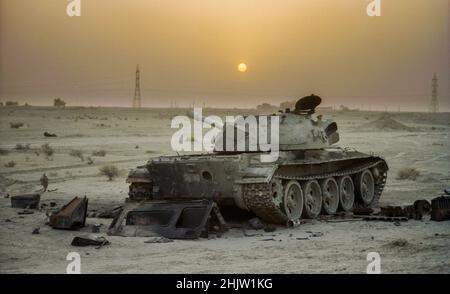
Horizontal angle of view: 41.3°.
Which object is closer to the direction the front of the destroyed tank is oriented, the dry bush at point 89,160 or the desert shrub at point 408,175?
the desert shrub

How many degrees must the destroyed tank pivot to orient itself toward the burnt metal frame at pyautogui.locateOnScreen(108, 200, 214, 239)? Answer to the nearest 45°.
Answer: approximately 180°

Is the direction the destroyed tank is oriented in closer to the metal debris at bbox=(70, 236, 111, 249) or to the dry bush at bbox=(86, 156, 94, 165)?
the dry bush

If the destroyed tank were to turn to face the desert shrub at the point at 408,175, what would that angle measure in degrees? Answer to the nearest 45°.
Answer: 0° — it already faces it

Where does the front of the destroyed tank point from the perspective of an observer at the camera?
facing away from the viewer and to the right of the viewer

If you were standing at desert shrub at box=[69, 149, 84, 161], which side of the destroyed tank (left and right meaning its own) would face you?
left

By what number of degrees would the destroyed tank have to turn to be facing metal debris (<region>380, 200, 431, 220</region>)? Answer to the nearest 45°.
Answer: approximately 45° to its right

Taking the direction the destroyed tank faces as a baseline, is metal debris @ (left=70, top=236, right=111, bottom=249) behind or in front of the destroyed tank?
behind

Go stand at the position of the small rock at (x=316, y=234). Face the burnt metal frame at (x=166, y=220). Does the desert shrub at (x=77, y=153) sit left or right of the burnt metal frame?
right
